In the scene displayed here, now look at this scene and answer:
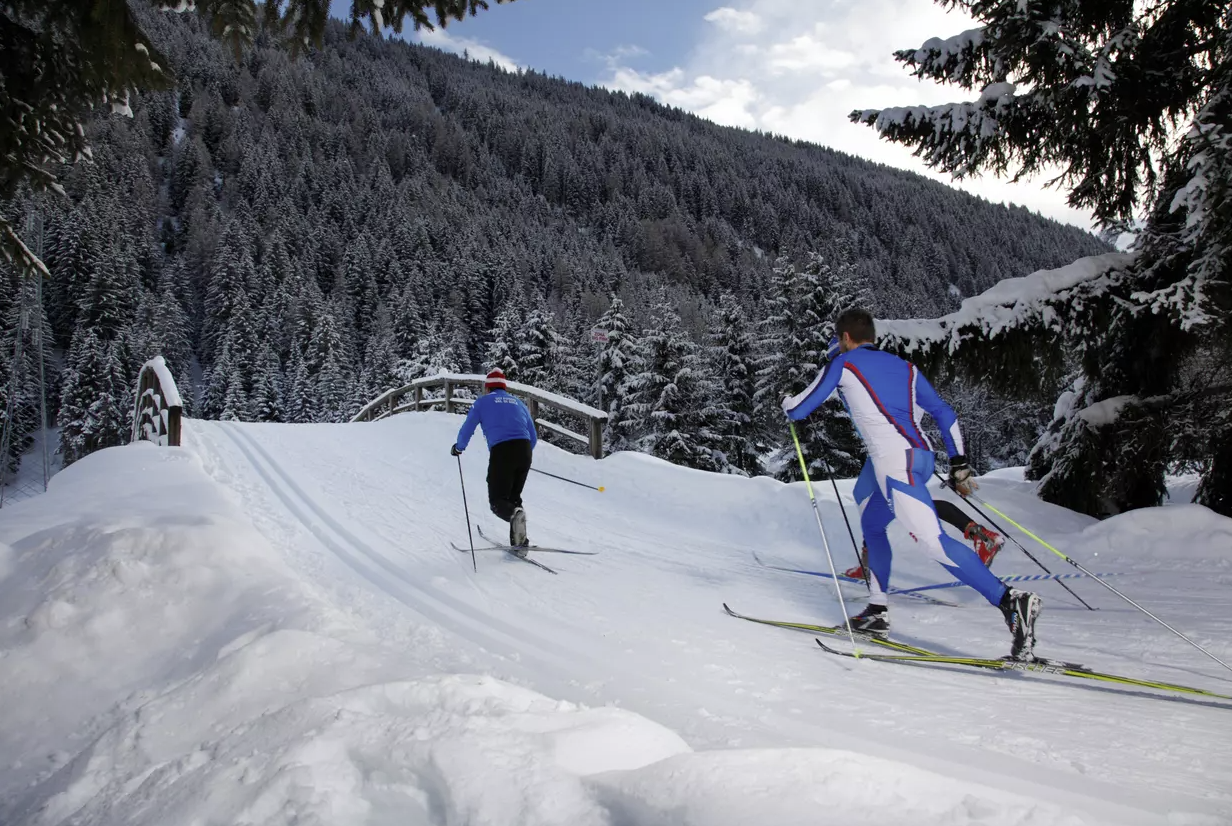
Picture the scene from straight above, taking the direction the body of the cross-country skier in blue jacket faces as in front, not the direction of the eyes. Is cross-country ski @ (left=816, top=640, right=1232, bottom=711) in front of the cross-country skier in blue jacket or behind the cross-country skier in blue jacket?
behind

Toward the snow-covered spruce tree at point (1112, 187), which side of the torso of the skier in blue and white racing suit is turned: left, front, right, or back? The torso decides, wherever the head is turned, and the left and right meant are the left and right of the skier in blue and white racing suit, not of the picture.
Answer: right

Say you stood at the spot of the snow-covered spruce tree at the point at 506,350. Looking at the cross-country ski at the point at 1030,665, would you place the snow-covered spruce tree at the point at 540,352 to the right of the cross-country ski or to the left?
left

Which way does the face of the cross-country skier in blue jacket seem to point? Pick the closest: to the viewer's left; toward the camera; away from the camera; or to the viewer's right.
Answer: away from the camera

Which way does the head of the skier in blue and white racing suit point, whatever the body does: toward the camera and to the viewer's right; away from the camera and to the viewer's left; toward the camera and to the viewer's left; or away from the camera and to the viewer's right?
away from the camera and to the viewer's left

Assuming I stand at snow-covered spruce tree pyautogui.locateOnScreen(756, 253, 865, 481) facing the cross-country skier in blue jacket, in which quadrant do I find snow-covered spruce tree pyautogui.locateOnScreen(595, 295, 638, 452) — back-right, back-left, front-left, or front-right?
back-right

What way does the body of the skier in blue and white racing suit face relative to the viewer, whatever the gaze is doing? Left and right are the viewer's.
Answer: facing away from the viewer and to the left of the viewer

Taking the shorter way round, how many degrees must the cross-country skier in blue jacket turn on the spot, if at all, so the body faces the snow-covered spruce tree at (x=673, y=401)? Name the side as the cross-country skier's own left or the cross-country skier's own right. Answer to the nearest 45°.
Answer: approximately 45° to the cross-country skier's own right

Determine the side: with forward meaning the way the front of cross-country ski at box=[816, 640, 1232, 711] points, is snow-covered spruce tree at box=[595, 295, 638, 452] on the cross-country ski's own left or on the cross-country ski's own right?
on the cross-country ski's own right

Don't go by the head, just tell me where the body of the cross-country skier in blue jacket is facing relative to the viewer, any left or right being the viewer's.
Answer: facing away from the viewer and to the left of the viewer

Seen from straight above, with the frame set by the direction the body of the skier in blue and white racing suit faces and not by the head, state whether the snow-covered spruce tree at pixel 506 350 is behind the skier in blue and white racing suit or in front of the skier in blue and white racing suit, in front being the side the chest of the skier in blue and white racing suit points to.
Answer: in front

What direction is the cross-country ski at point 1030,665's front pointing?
to the viewer's left

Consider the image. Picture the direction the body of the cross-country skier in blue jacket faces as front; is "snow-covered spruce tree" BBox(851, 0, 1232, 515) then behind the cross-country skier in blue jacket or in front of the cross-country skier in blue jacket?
behind
